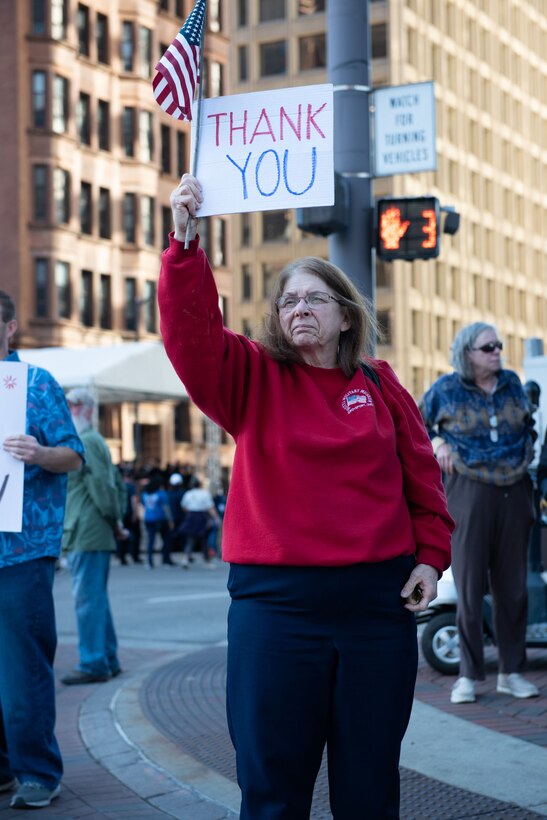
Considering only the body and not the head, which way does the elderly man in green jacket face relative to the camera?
to the viewer's left

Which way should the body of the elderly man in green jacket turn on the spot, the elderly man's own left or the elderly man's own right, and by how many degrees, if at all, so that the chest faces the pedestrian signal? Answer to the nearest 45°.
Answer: approximately 180°

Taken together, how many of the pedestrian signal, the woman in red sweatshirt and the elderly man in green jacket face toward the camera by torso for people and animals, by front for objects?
2

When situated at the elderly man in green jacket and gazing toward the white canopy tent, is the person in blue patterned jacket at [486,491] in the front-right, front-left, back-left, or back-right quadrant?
back-right

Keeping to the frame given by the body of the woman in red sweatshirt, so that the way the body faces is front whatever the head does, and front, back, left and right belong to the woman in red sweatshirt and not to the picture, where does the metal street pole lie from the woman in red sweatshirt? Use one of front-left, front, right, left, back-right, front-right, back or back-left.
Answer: back

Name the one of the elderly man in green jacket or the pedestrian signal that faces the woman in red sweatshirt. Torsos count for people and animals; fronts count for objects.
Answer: the pedestrian signal

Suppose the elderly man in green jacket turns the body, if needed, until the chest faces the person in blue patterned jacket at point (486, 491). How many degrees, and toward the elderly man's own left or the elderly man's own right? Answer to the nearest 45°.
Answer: approximately 135° to the elderly man's own left

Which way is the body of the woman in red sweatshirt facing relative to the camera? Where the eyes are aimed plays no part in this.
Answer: toward the camera

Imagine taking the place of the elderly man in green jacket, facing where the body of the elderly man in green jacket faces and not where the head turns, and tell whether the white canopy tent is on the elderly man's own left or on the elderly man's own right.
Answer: on the elderly man's own right

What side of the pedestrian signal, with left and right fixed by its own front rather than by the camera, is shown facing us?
front
